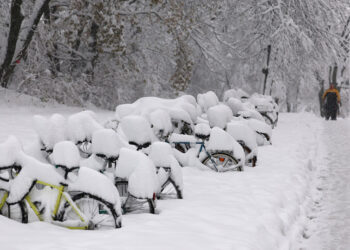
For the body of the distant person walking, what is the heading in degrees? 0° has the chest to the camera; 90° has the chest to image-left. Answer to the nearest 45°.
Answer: approximately 180°

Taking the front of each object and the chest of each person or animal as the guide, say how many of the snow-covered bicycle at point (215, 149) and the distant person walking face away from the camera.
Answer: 1

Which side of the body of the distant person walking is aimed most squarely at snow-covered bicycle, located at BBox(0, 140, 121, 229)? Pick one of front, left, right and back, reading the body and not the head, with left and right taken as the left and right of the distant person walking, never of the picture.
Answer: back

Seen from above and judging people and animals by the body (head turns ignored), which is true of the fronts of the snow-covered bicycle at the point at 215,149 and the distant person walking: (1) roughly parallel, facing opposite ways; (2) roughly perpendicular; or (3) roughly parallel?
roughly perpendicular

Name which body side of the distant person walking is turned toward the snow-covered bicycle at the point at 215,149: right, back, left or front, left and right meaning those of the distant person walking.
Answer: back
